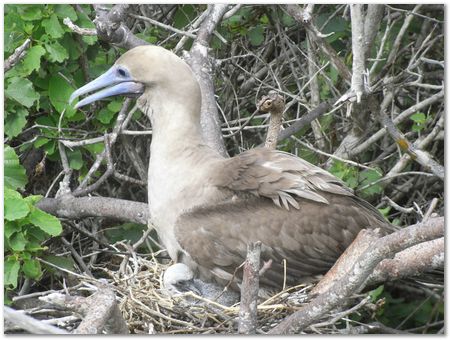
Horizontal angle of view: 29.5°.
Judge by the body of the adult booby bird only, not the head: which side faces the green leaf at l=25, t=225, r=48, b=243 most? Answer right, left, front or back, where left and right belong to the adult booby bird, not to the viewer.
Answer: front

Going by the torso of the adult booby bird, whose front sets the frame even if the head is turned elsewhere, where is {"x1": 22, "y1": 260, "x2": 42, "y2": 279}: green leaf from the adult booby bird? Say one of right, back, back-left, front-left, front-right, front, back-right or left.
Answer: front

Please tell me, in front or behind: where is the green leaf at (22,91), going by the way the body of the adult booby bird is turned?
in front

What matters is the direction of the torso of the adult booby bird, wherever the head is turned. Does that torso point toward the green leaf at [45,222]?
yes

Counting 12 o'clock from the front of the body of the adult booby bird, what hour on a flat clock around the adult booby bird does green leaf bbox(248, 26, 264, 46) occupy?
The green leaf is roughly at 3 o'clock from the adult booby bird.

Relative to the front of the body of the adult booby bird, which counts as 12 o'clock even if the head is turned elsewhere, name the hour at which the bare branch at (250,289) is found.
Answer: The bare branch is roughly at 9 o'clock from the adult booby bird.

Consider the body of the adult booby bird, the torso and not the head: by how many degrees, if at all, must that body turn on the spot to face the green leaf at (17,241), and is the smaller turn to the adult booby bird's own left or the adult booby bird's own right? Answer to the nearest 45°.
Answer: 0° — it already faces it

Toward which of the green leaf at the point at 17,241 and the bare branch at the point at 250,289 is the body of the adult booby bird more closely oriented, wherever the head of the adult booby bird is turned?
the green leaf

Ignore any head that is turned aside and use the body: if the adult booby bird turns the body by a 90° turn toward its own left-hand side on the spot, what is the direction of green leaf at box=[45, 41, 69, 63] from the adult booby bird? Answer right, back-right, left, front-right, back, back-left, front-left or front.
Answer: back-right

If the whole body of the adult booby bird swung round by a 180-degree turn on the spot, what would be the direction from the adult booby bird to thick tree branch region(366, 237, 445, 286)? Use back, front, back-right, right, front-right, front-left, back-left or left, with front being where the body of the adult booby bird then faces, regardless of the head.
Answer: front-right

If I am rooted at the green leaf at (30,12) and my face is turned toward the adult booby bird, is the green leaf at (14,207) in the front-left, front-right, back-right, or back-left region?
front-right

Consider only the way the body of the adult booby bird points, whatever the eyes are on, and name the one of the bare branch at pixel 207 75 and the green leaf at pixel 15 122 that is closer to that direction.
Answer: the green leaf

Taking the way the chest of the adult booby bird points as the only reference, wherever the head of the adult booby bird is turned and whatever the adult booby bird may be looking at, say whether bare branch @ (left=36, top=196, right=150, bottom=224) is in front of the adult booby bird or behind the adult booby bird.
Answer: in front

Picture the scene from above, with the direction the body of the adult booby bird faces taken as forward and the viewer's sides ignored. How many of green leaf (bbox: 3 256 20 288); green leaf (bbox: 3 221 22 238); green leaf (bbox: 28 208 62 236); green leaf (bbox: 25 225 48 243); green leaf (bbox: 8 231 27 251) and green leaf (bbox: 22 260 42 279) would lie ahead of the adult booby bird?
6

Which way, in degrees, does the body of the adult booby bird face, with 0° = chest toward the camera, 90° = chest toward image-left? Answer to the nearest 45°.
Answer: approximately 90°

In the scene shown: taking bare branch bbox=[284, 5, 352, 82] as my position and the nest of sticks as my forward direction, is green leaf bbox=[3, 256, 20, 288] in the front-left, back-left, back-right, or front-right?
front-right

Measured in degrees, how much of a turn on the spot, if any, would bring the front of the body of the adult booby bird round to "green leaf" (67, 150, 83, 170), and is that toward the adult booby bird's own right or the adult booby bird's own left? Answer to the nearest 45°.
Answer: approximately 45° to the adult booby bird's own right

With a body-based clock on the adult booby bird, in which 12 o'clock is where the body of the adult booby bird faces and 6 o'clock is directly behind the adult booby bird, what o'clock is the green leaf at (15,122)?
The green leaf is roughly at 1 o'clock from the adult booby bird.

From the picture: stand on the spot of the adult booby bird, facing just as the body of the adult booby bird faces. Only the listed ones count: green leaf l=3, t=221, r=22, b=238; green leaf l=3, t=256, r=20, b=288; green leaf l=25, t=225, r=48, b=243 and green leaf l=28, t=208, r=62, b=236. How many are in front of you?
4
